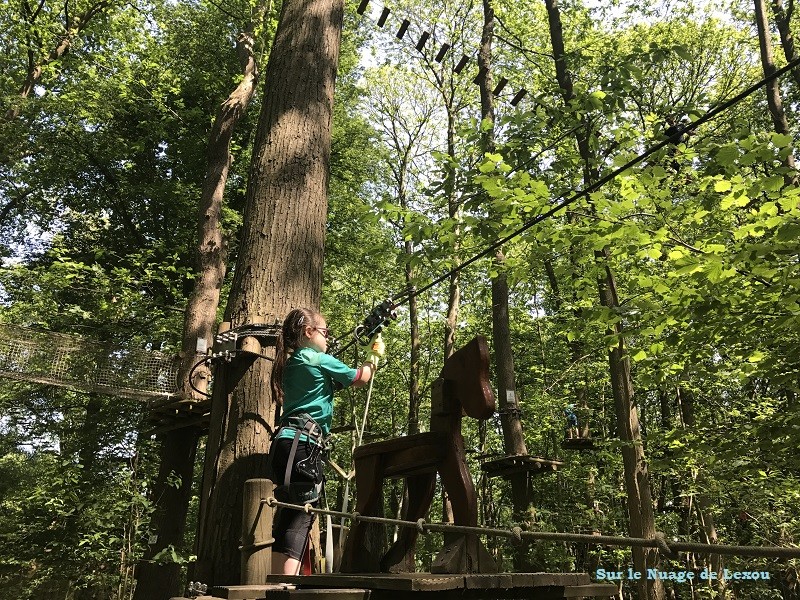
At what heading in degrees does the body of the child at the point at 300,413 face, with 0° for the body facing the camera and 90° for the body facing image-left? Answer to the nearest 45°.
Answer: approximately 270°

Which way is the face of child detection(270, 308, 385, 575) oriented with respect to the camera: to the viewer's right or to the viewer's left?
to the viewer's right

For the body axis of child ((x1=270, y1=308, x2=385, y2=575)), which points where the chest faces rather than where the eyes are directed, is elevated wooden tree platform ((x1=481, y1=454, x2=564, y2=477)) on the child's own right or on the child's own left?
on the child's own left

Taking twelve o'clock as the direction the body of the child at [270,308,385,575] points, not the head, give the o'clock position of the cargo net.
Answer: The cargo net is roughly at 8 o'clock from the child.

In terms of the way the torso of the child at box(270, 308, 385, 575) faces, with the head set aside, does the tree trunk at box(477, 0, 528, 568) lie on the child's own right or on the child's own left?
on the child's own left

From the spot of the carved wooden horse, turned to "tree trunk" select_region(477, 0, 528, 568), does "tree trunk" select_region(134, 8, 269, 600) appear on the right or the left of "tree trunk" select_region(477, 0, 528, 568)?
left
